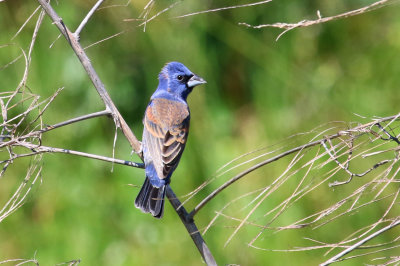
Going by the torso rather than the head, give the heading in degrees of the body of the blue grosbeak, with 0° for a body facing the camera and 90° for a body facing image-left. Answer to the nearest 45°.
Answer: approximately 225°
